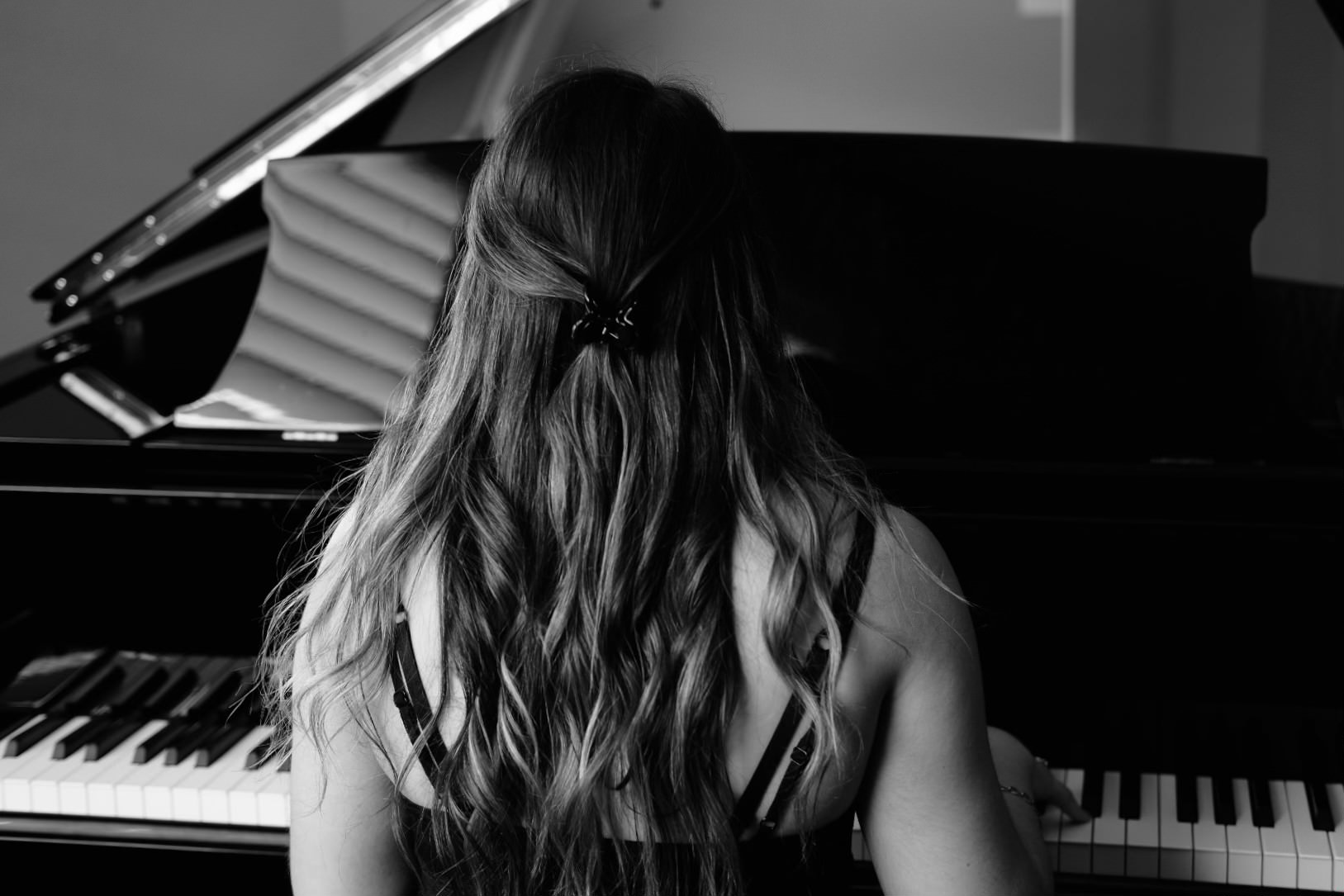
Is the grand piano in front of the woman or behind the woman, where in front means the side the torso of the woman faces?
in front

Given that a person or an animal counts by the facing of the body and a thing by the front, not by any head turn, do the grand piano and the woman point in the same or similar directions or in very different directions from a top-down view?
very different directions

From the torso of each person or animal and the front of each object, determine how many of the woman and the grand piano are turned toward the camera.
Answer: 1

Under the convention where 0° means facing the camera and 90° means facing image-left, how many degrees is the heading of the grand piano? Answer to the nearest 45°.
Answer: approximately 0°

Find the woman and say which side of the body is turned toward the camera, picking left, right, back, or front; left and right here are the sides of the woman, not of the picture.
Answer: back

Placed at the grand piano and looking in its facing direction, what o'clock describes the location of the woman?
The woman is roughly at 1 o'clock from the grand piano.

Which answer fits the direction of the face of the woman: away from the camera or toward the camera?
away from the camera
